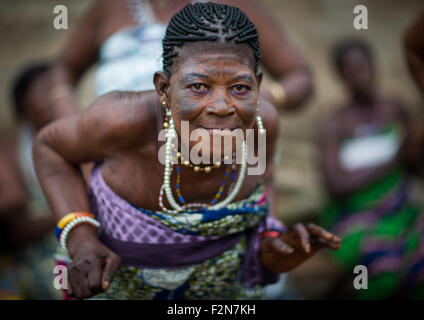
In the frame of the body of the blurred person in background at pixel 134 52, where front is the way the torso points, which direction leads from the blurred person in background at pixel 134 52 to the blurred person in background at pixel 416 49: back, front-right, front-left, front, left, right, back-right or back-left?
left
